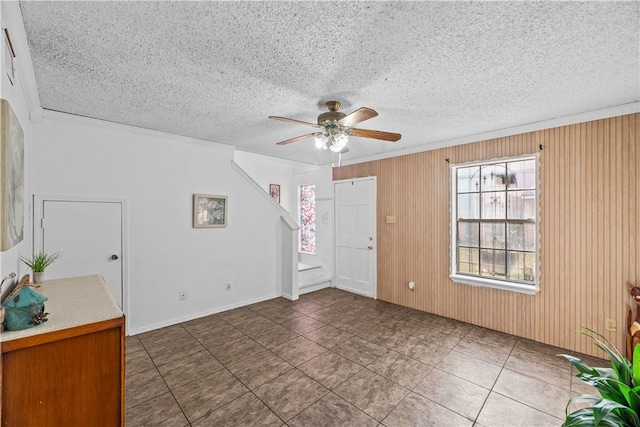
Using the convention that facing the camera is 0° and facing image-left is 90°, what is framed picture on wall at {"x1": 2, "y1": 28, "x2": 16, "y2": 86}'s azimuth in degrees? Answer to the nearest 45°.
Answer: approximately 270°

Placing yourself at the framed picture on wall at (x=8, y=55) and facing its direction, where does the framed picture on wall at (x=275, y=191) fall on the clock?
the framed picture on wall at (x=275, y=191) is roughly at 11 o'clock from the framed picture on wall at (x=8, y=55).

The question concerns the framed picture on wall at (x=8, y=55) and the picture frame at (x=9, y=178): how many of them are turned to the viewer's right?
2

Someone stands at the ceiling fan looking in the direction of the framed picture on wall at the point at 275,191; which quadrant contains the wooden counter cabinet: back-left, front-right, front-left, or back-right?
back-left

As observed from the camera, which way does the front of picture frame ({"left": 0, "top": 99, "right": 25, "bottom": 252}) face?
facing to the right of the viewer

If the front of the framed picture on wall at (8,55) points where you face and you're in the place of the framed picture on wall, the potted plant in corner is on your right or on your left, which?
on your right

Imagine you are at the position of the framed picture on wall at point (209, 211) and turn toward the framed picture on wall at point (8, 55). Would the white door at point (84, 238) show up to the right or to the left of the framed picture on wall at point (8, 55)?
right
